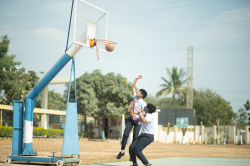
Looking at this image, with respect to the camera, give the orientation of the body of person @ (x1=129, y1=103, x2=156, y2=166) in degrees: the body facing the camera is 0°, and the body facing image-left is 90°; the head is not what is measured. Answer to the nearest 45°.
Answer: approximately 90°

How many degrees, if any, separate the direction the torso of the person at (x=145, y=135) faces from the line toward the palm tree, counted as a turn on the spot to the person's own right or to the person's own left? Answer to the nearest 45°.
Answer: approximately 90° to the person's own right

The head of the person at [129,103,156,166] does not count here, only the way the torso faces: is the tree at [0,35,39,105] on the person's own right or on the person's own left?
on the person's own right

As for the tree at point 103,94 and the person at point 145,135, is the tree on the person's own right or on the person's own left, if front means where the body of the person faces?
on the person's own right
